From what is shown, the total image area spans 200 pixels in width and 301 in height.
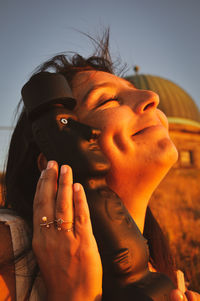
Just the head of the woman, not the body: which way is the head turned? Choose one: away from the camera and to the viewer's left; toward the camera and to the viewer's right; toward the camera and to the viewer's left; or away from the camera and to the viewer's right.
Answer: toward the camera and to the viewer's right

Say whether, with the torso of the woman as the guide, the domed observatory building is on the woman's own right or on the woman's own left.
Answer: on the woman's own left

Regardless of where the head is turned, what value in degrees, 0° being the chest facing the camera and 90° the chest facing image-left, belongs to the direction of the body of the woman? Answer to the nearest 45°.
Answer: approximately 315°
